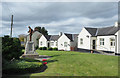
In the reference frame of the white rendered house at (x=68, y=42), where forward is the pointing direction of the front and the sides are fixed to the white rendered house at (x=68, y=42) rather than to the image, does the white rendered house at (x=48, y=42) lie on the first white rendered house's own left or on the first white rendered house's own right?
on the first white rendered house's own right

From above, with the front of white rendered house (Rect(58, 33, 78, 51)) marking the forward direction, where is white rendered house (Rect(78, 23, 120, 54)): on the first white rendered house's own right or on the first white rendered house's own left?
on the first white rendered house's own left

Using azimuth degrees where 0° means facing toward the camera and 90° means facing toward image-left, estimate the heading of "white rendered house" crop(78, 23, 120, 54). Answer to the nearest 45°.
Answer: approximately 45°

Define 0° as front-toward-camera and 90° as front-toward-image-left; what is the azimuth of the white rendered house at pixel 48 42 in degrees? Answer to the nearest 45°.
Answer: approximately 0°

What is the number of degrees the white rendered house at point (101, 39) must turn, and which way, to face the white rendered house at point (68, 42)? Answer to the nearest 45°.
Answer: approximately 90° to its right
